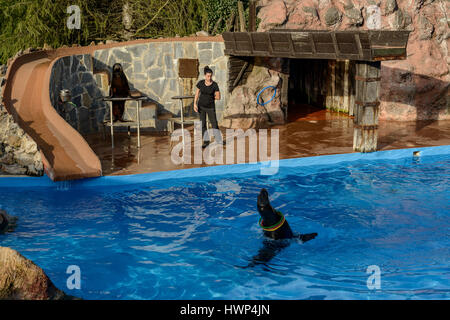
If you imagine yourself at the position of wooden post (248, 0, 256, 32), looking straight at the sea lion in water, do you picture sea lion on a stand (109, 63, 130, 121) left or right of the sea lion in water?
right

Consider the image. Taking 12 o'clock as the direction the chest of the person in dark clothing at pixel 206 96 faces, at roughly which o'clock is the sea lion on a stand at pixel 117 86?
the sea lion on a stand at pixel 117 86 is roughly at 4 o'clock from the person in dark clothing at pixel 206 96.

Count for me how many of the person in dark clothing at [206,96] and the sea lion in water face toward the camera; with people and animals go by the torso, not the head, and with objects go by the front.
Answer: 1

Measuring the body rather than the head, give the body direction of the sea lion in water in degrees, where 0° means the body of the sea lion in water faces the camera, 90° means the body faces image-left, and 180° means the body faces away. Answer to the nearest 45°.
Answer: approximately 135°

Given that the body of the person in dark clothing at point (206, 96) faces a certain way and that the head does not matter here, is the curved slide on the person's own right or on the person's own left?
on the person's own right

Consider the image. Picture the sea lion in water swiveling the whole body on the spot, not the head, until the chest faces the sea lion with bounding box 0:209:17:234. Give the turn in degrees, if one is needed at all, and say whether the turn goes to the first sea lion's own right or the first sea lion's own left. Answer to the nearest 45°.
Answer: approximately 45° to the first sea lion's own left

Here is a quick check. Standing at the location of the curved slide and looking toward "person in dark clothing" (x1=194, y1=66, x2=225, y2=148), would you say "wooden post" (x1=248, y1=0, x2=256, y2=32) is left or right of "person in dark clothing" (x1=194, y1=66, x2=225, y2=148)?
left
